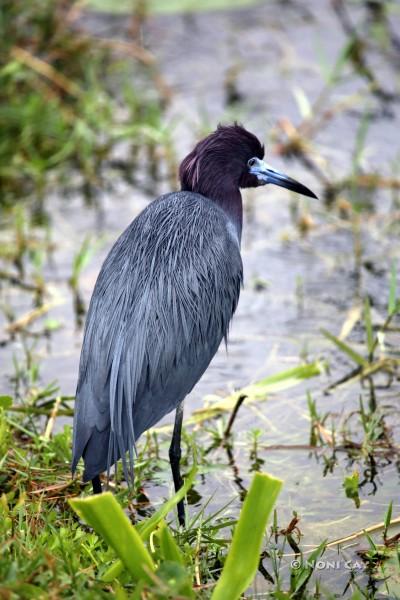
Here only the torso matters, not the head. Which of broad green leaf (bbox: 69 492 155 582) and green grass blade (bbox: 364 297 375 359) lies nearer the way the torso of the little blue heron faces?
the green grass blade

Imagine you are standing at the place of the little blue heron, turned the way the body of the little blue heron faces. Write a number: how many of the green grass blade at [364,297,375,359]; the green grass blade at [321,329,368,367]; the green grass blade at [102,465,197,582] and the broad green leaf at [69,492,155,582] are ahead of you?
2

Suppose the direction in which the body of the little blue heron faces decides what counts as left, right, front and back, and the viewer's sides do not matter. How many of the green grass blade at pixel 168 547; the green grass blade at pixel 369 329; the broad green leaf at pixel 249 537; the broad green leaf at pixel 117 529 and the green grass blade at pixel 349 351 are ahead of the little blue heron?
2

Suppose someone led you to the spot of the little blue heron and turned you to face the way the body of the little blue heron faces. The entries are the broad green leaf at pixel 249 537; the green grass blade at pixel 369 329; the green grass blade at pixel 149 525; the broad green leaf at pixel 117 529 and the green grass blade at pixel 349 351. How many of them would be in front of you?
2

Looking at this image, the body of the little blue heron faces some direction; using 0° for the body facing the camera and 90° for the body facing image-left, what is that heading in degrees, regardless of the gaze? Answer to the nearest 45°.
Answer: approximately 225°

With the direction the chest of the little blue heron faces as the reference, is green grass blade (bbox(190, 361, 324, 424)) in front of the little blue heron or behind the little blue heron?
in front

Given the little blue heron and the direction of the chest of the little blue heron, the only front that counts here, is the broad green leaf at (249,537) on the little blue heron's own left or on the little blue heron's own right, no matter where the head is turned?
on the little blue heron's own right

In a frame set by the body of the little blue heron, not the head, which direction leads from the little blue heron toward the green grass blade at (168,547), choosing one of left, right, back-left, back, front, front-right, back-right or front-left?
back-right

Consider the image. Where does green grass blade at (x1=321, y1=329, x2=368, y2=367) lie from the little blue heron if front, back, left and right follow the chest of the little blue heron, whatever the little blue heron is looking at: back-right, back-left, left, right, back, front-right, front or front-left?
front

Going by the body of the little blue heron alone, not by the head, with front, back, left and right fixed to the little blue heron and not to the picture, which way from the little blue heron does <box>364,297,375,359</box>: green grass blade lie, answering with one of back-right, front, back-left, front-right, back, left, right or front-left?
front

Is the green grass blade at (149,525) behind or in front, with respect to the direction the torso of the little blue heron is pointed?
behind

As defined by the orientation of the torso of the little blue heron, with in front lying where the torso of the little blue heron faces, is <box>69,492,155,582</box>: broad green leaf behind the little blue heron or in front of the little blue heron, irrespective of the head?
behind
